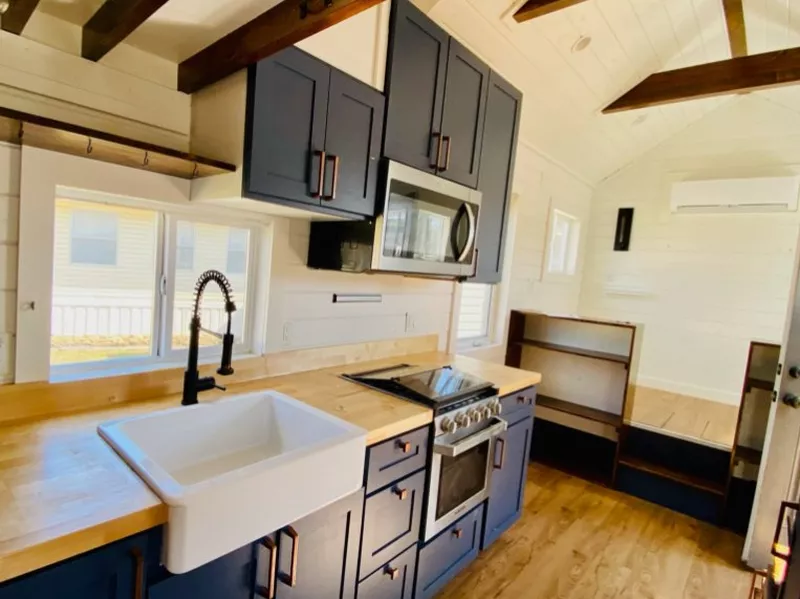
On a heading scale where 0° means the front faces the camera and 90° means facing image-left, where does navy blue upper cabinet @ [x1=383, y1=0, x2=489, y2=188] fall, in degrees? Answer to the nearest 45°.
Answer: approximately 315°

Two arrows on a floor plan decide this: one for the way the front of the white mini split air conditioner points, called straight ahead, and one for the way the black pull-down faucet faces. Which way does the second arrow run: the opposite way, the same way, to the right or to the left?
to the left

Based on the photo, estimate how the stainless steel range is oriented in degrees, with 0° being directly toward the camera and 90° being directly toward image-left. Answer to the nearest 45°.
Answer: approximately 315°

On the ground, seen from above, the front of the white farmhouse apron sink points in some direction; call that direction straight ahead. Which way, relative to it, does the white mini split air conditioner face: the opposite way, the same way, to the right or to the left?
to the right

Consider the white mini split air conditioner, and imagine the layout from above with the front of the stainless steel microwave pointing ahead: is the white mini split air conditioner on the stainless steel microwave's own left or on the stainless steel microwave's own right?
on the stainless steel microwave's own left

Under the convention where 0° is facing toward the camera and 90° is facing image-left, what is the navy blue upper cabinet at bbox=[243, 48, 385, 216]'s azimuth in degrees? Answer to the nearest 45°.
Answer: approximately 315°

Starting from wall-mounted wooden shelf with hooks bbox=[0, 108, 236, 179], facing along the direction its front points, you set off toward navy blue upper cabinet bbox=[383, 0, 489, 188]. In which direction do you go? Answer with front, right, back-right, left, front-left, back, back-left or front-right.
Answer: front-left

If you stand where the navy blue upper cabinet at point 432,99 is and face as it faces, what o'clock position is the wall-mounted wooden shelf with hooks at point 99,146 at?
The wall-mounted wooden shelf with hooks is roughly at 3 o'clock from the navy blue upper cabinet.

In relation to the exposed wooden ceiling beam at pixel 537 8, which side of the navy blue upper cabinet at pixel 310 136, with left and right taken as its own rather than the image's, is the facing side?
left

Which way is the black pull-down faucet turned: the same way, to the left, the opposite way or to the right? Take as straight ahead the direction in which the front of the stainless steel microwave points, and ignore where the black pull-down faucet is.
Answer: the same way

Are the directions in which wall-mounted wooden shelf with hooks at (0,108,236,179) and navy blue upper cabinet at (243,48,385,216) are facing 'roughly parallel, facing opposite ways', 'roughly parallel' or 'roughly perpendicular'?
roughly parallel

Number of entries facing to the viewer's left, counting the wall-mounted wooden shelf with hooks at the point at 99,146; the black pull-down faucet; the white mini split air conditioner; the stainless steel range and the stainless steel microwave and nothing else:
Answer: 0

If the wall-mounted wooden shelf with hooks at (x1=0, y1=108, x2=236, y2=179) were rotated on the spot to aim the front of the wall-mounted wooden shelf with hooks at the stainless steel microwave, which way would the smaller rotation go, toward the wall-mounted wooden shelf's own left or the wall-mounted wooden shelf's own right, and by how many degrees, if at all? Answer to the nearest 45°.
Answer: approximately 45° to the wall-mounted wooden shelf's own left

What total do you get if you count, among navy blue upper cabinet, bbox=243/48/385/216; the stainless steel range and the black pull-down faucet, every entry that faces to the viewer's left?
0

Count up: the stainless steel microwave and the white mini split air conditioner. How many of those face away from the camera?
0

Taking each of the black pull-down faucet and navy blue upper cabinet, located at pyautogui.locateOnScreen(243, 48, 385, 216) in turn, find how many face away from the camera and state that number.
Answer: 0

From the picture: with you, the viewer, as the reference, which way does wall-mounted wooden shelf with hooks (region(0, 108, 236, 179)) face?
facing the viewer and to the right of the viewer

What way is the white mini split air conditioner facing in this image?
toward the camera

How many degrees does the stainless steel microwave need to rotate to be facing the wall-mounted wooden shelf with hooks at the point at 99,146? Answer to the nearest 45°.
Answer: approximately 90° to its right

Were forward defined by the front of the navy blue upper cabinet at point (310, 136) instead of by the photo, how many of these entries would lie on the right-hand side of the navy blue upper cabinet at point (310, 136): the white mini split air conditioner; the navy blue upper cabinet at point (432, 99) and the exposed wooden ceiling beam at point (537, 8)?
0
